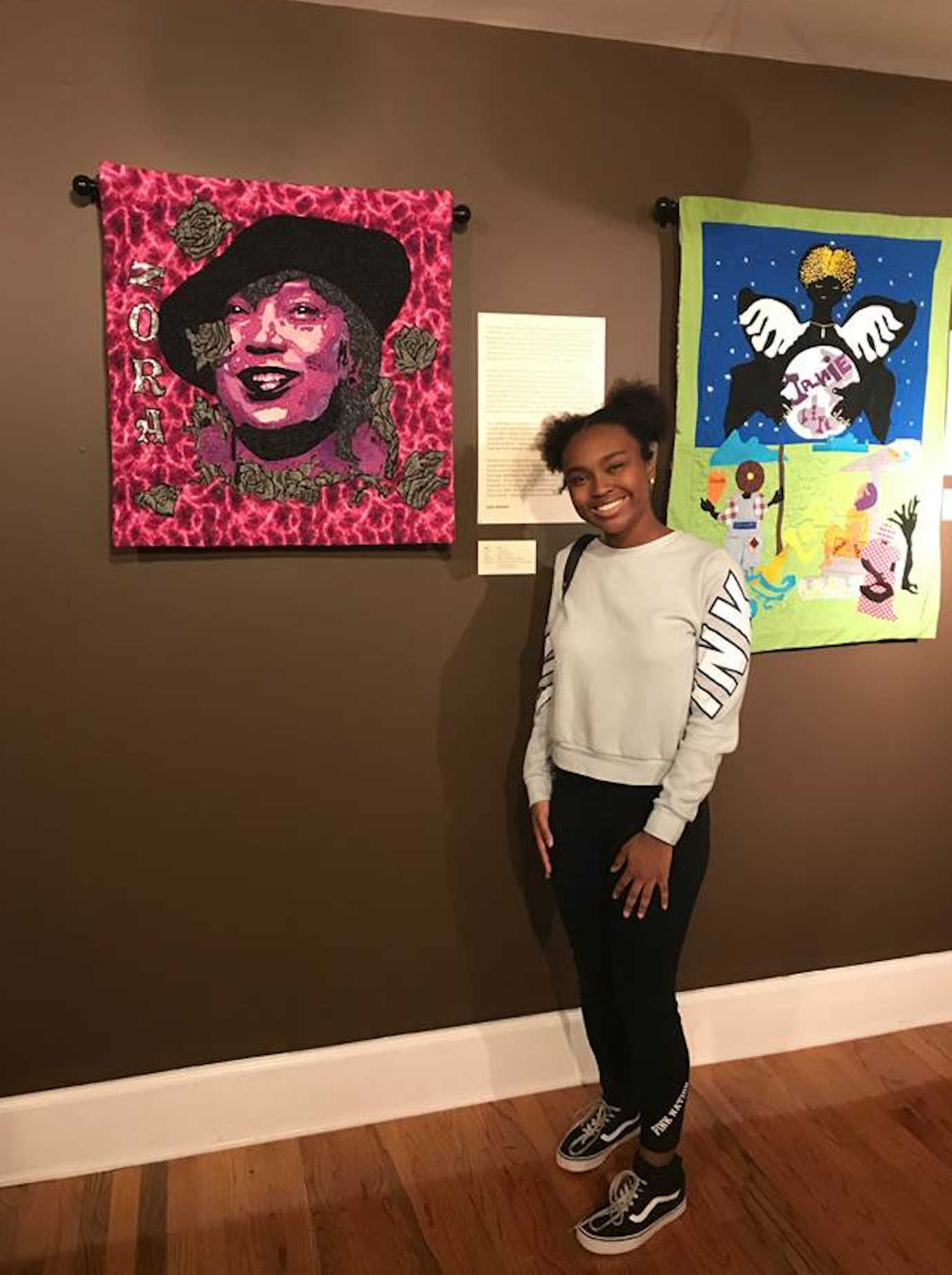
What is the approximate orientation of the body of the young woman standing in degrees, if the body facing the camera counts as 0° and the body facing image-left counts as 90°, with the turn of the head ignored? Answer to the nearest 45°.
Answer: approximately 45°

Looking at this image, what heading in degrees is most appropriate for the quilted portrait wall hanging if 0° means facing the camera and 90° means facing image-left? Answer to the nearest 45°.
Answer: approximately 0°

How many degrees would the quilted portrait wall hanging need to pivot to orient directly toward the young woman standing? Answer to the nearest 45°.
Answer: approximately 45° to its left

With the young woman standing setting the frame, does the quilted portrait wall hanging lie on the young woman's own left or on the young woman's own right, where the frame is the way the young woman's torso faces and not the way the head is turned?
on the young woman's own right
